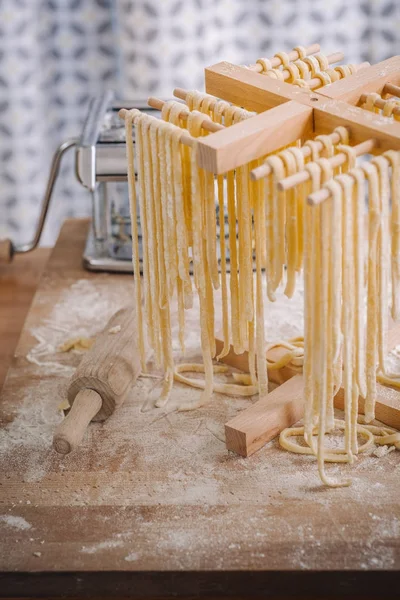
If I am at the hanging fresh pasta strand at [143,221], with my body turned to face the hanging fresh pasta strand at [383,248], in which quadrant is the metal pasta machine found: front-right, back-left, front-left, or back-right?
back-left

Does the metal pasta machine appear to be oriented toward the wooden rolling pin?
yes

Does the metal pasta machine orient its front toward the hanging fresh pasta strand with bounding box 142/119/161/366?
yes

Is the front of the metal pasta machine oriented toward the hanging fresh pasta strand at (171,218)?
yes

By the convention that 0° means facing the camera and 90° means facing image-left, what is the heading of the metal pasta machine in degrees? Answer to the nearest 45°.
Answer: approximately 0°
